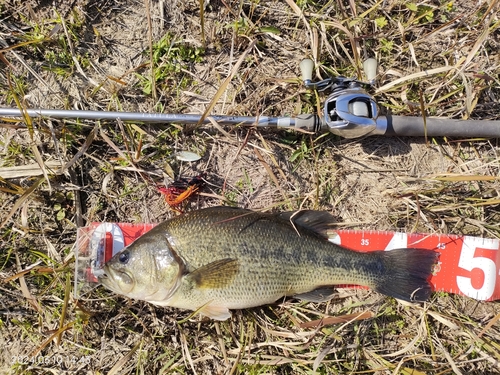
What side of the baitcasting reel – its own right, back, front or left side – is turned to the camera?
left

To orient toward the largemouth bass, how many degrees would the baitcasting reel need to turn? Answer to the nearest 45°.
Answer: approximately 45° to its left
